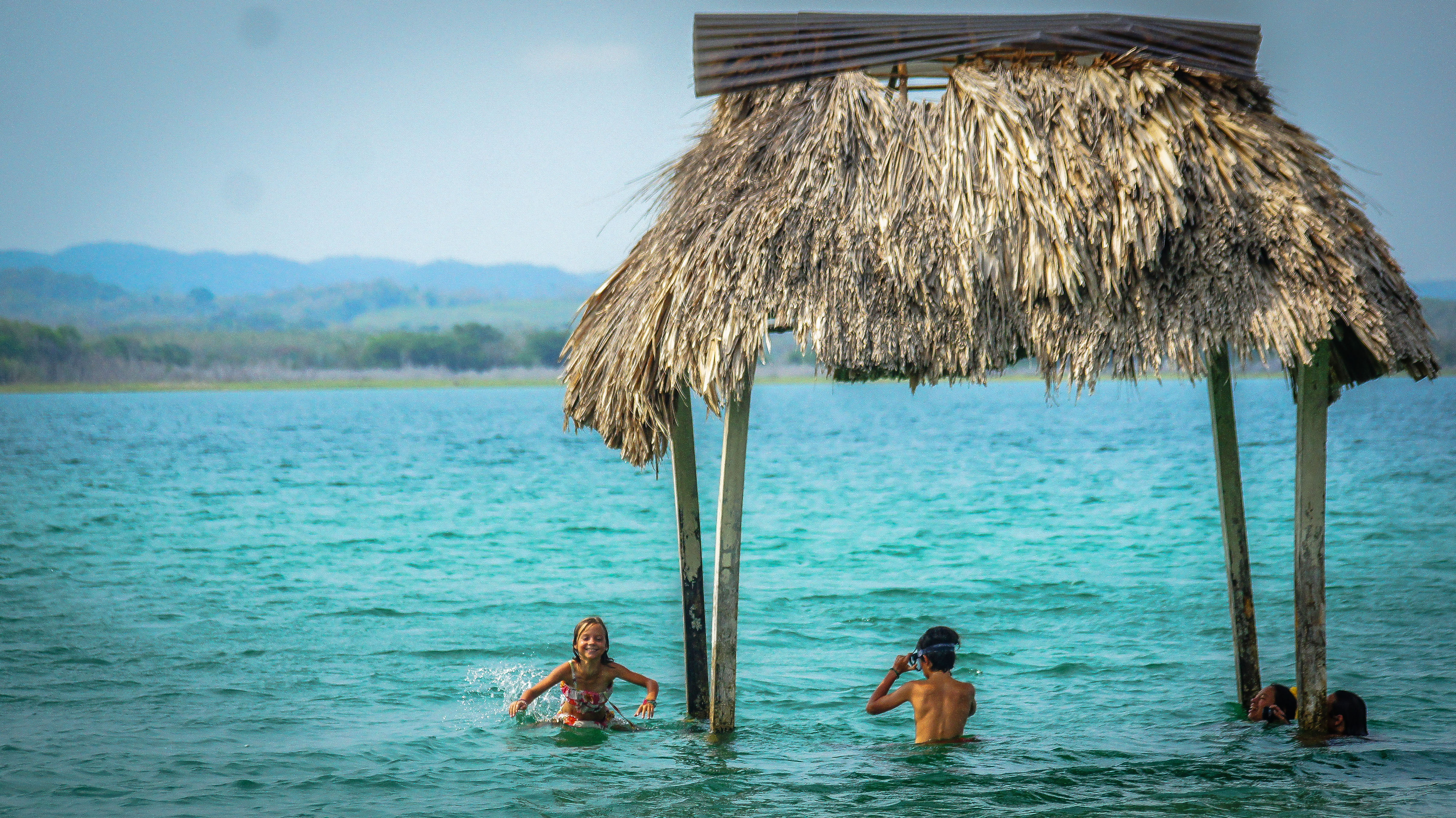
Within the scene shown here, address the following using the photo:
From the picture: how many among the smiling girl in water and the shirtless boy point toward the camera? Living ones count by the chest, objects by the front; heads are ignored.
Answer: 1

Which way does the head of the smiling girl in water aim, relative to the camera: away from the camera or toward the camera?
toward the camera

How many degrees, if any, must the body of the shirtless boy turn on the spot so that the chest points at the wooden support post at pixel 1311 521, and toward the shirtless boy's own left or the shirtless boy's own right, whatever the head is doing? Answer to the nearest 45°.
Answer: approximately 135° to the shirtless boy's own right

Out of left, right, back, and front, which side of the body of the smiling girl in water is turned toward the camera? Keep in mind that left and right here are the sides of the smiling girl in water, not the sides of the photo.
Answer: front

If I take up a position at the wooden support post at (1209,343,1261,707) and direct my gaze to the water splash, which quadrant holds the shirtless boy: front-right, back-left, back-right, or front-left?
front-left

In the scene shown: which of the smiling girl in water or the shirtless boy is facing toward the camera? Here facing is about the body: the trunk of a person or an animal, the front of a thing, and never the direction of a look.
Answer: the smiling girl in water

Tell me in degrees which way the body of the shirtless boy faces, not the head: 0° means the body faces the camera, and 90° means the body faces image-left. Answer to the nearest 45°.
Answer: approximately 135°

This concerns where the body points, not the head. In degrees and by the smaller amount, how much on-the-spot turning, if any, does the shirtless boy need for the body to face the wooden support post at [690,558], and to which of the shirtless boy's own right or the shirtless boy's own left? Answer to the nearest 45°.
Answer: approximately 45° to the shirtless boy's own left

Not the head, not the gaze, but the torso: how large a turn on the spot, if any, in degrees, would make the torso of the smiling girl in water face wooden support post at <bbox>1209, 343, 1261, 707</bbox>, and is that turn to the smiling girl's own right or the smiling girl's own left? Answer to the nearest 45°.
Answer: approximately 90° to the smiling girl's own left
